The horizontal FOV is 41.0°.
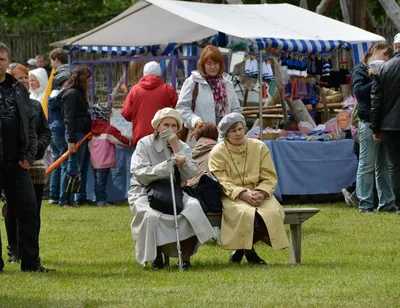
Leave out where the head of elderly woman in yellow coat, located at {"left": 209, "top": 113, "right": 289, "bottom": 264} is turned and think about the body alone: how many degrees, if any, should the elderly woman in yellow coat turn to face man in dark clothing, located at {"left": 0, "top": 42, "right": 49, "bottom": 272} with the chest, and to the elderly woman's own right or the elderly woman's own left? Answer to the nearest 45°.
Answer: approximately 90° to the elderly woman's own right

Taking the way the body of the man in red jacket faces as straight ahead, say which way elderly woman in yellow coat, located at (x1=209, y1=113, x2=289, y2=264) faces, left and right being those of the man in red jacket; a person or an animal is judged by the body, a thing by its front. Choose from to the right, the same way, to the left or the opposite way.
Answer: the opposite way

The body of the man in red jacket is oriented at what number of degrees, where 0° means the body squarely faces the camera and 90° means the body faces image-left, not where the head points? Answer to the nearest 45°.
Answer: approximately 180°

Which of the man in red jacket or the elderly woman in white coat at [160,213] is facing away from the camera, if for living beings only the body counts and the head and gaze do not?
the man in red jacket

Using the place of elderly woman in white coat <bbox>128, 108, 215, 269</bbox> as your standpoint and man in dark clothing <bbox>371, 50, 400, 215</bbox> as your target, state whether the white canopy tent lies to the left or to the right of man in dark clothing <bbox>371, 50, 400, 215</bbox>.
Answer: left
